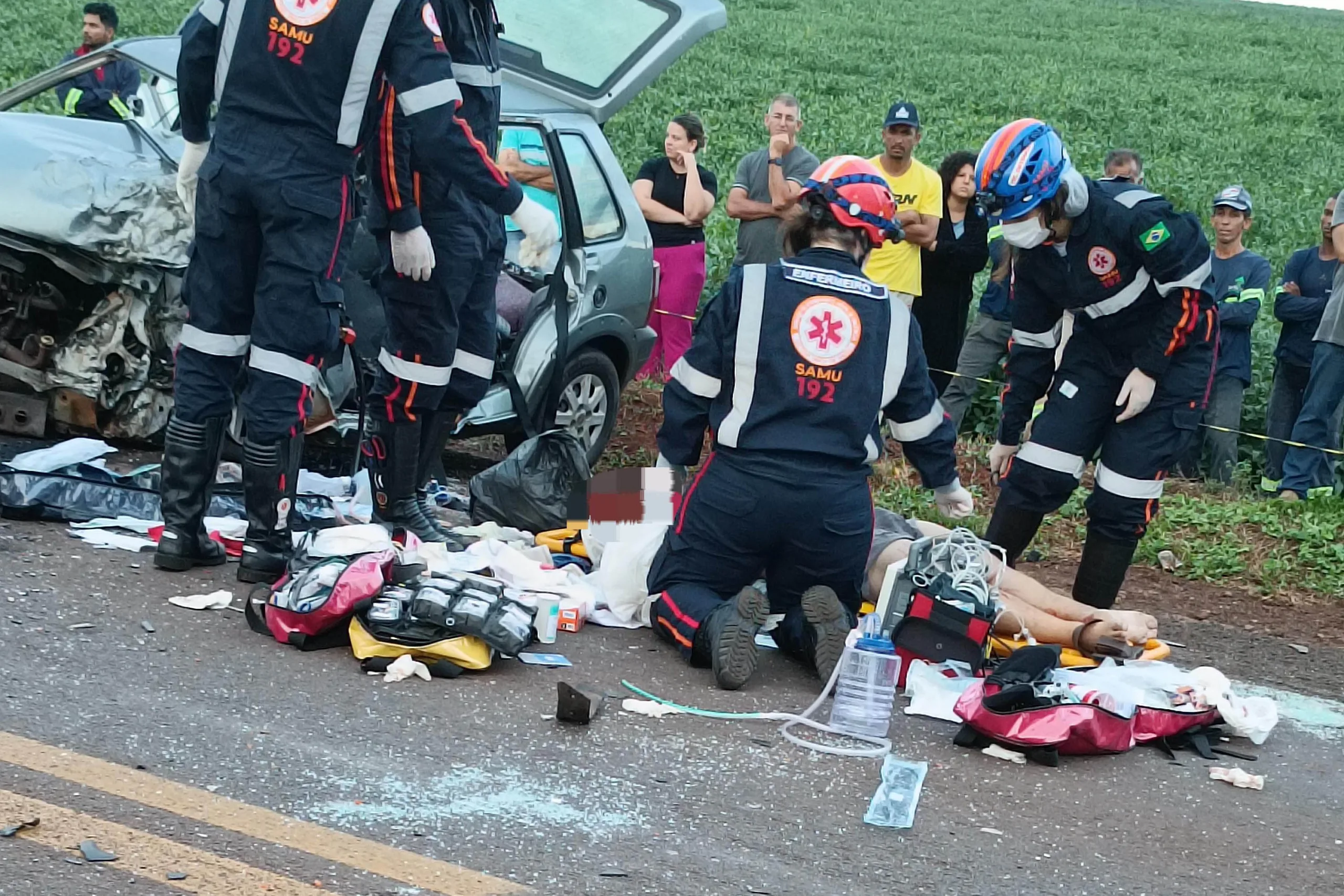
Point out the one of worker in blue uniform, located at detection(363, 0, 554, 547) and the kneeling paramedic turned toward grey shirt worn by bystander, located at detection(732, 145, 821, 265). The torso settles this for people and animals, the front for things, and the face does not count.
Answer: the kneeling paramedic

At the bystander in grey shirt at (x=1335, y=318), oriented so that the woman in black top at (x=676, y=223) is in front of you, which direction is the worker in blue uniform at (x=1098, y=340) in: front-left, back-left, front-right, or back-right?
front-left

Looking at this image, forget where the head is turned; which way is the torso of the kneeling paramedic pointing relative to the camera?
away from the camera

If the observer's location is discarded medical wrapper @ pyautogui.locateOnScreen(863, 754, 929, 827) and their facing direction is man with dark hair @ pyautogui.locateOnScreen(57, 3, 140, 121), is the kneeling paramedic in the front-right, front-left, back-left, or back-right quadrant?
front-right

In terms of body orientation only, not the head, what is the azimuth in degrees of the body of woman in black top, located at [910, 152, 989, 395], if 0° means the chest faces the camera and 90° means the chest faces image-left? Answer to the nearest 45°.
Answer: approximately 45°

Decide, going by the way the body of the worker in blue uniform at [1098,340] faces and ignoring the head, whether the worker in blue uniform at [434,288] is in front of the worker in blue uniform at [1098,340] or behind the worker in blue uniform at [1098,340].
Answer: in front

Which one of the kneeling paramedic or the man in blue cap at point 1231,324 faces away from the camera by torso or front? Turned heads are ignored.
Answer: the kneeling paramedic

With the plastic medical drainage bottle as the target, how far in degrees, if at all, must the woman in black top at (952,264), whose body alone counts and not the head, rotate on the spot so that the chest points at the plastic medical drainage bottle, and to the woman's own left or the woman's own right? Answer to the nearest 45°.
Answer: approximately 45° to the woman's own left

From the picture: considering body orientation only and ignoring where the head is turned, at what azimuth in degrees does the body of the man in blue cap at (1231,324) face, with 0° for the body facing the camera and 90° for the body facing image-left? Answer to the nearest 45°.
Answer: approximately 45°
